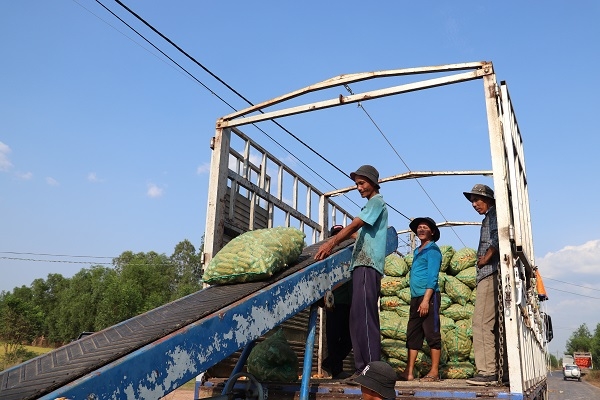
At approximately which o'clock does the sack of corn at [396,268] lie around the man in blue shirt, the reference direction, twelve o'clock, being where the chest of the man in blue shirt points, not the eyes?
The sack of corn is roughly at 4 o'clock from the man in blue shirt.

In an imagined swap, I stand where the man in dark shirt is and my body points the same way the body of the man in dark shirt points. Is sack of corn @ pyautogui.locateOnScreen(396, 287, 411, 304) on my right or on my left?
on my right

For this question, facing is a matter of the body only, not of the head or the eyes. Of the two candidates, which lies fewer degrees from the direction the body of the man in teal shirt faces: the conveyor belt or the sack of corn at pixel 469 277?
the conveyor belt

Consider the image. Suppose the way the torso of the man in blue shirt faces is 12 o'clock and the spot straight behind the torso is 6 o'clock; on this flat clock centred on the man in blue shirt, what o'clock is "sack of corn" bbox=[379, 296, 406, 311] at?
The sack of corn is roughly at 4 o'clock from the man in blue shirt.

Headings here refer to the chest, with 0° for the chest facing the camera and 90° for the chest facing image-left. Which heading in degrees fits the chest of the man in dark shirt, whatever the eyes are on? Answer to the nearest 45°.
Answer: approximately 90°

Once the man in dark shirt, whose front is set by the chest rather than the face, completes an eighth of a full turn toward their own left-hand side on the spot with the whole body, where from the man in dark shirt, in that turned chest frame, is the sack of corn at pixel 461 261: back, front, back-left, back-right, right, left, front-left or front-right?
back-right

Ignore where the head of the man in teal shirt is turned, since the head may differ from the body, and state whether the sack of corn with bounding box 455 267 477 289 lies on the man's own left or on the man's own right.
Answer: on the man's own right

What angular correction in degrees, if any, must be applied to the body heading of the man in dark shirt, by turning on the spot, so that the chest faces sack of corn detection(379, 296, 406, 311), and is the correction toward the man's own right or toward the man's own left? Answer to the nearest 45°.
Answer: approximately 45° to the man's own right

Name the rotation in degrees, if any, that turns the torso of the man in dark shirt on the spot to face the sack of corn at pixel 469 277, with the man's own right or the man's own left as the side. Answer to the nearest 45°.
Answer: approximately 90° to the man's own right

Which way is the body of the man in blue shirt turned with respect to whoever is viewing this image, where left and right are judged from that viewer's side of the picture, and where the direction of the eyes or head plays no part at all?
facing the viewer and to the left of the viewer

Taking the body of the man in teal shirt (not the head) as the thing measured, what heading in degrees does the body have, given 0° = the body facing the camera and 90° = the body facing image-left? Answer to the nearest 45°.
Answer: approximately 90°
